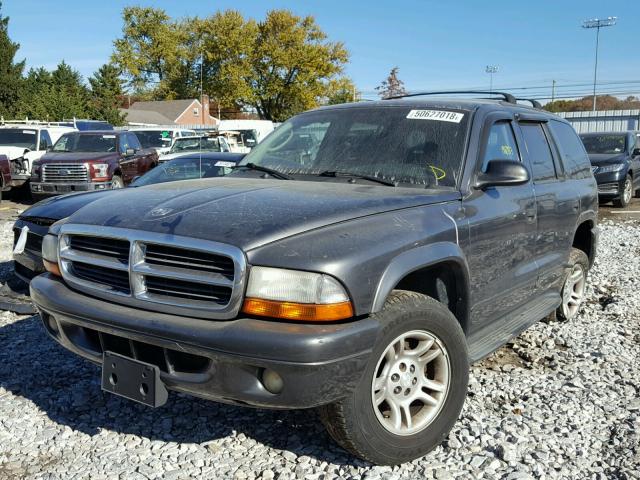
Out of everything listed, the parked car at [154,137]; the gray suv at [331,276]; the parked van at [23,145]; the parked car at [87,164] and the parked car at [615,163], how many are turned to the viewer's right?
0

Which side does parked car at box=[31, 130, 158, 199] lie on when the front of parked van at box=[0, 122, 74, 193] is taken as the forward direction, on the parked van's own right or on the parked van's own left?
on the parked van's own left

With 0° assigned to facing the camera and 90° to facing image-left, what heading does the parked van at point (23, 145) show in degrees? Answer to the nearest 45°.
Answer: approximately 45°

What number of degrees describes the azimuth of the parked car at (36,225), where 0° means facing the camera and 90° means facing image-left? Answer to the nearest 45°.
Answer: approximately 45°

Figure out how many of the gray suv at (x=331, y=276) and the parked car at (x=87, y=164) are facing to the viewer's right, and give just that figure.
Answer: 0

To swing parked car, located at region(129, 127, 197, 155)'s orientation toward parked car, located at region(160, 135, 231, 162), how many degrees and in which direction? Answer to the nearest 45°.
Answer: approximately 45° to its left

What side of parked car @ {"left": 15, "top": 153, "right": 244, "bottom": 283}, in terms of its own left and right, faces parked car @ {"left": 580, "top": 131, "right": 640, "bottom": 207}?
back

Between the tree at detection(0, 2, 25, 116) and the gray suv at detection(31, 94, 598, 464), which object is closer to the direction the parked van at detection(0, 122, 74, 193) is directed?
the gray suv

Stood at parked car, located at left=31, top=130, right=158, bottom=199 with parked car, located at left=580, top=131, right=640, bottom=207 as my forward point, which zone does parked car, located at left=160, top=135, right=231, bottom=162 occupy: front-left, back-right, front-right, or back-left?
front-left

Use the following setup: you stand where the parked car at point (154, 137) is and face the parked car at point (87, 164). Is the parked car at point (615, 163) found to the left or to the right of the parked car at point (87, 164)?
left

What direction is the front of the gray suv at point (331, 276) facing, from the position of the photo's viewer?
facing the viewer and to the left of the viewer

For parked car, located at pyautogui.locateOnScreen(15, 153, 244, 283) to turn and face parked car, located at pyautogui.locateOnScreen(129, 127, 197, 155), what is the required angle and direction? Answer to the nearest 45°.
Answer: approximately 135° to its right

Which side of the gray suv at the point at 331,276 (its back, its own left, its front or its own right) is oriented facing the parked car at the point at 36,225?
right

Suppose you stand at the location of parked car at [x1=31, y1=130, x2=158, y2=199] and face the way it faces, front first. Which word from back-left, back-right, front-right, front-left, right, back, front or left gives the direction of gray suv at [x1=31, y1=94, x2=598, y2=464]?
front-left

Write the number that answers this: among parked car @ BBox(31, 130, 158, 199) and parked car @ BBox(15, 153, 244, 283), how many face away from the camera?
0

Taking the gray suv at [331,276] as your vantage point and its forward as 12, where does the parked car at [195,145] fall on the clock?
The parked car is roughly at 4 o'clock from the gray suv.

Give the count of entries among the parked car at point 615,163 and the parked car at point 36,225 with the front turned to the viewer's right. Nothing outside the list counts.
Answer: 0
